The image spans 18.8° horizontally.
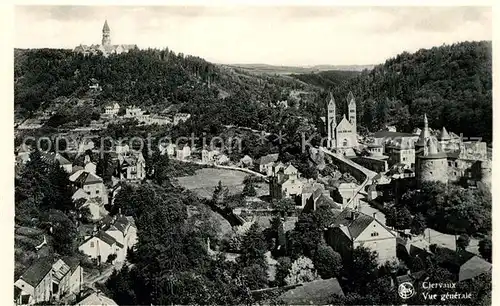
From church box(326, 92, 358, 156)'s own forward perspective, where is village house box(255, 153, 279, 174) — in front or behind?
in front

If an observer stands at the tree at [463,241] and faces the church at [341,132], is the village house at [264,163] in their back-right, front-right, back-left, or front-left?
front-left

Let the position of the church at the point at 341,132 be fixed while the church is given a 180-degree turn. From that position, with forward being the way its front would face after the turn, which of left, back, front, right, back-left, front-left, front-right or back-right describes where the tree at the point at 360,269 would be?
back

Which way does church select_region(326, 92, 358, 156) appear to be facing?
toward the camera

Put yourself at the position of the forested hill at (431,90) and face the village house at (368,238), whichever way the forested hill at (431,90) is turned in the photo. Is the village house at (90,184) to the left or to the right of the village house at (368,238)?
right

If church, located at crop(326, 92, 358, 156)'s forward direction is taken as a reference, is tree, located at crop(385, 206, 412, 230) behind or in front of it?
in front
